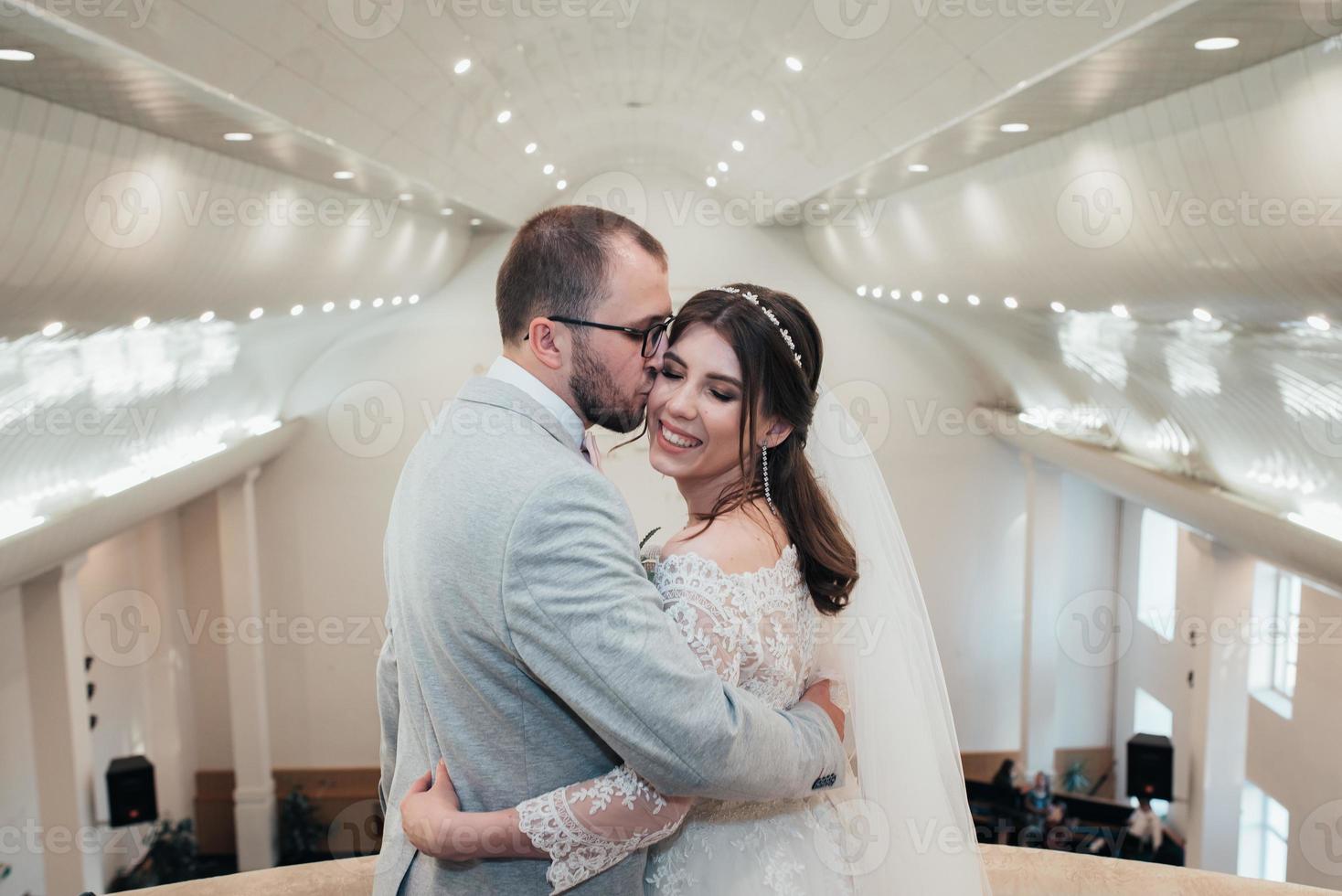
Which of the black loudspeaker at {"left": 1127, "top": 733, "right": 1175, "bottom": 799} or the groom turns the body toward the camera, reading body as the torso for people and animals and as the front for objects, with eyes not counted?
the black loudspeaker

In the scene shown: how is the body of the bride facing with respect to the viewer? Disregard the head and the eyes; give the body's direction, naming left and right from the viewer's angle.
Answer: facing to the left of the viewer

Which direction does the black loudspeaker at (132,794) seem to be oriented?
toward the camera

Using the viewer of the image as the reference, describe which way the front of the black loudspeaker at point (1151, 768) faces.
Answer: facing the viewer

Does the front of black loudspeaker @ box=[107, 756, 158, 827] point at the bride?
yes

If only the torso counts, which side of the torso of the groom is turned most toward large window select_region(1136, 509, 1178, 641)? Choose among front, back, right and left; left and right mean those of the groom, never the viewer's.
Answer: front

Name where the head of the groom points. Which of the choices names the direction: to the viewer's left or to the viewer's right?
to the viewer's right

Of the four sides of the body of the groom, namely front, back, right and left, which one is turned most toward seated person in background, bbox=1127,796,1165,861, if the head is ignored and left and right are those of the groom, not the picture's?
front

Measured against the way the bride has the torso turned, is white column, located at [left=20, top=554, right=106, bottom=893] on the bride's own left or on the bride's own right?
on the bride's own right

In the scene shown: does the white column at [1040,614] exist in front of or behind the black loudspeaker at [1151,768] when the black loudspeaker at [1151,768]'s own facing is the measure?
behind

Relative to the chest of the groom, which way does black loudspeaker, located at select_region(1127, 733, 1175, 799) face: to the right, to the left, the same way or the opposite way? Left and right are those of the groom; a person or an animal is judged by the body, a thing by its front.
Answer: the opposite way

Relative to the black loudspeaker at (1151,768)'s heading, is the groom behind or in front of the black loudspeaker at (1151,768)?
in front

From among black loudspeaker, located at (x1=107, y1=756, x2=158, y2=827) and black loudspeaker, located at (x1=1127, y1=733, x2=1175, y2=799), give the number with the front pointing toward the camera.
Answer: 2

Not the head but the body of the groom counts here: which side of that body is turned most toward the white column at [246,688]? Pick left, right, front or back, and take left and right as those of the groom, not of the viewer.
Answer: left

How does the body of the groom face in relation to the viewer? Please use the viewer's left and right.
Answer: facing away from the viewer and to the right of the viewer

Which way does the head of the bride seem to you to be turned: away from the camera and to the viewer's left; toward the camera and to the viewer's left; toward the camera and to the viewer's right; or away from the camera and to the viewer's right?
toward the camera and to the viewer's left
